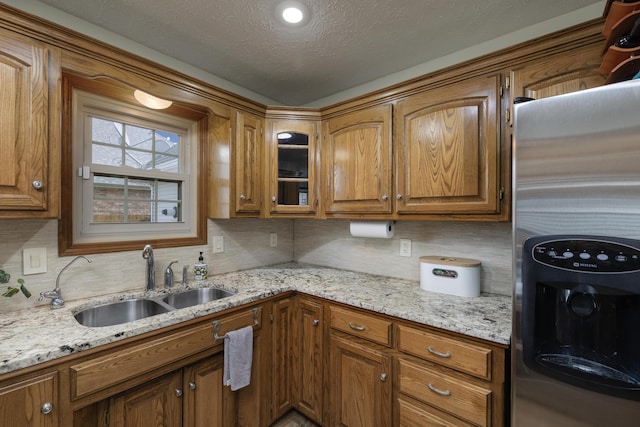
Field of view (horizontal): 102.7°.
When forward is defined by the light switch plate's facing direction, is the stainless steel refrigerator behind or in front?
in front

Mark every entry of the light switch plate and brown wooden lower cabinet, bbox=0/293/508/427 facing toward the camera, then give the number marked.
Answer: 2

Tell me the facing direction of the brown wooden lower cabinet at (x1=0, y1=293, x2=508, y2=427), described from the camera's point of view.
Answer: facing the viewer

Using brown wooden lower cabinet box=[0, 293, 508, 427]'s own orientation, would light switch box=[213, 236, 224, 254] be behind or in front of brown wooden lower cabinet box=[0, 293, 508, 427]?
behind

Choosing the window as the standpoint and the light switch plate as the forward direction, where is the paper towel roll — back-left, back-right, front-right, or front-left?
back-left

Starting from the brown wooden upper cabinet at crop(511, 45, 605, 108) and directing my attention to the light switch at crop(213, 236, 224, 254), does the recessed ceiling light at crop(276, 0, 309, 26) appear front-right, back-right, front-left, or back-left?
front-left

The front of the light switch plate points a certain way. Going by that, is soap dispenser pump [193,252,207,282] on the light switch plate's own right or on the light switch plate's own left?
on the light switch plate's own left

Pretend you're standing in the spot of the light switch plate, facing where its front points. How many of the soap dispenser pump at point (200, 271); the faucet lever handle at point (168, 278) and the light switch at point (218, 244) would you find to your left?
3

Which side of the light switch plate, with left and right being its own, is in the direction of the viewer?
front
